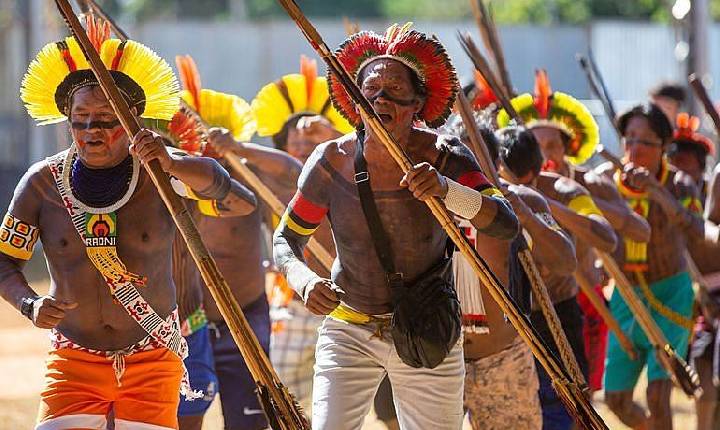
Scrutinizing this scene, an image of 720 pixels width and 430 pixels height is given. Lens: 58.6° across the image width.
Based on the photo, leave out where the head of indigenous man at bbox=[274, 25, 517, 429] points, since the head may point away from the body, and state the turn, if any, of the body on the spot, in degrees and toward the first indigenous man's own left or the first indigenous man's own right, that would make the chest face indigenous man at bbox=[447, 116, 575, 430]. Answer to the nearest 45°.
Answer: approximately 135° to the first indigenous man's own left

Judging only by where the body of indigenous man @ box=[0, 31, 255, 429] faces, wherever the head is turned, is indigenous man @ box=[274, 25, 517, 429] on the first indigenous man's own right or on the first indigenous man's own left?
on the first indigenous man's own left

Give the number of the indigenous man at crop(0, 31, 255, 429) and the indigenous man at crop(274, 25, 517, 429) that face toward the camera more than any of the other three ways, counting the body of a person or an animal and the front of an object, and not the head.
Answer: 2

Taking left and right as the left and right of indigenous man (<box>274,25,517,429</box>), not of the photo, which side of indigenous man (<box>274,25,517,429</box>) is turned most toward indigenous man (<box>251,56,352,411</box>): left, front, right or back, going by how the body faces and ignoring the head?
back

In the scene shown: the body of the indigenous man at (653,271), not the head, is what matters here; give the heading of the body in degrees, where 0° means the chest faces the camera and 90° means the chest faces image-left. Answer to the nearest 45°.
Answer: approximately 45°

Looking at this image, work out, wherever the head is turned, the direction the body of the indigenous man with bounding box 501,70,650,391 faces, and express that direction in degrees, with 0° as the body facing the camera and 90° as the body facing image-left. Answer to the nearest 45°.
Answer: approximately 45°
